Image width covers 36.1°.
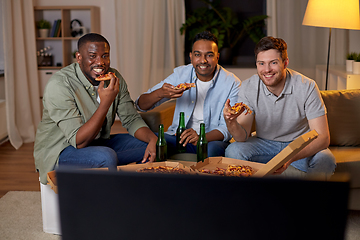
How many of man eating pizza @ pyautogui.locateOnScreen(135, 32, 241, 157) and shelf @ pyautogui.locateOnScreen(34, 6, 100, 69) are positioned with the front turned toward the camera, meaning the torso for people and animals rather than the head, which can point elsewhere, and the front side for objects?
2

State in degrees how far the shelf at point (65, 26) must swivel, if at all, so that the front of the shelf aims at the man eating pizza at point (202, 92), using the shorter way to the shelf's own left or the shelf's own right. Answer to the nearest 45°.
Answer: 0° — it already faces them

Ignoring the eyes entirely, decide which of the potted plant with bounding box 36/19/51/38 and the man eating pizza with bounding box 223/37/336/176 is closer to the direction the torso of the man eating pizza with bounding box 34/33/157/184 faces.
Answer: the man eating pizza

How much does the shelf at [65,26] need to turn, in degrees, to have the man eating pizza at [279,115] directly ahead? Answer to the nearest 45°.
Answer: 0° — it already faces them

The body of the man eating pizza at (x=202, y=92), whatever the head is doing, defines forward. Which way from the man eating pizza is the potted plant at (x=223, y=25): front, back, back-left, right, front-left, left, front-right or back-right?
back

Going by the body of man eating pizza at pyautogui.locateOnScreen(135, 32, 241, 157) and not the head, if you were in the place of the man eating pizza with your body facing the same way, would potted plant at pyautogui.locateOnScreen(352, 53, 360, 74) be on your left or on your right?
on your left

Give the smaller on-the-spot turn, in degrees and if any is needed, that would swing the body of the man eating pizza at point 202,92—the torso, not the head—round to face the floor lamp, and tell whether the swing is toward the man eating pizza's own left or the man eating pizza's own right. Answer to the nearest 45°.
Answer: approximately 135° to the man eating pizza's own left
